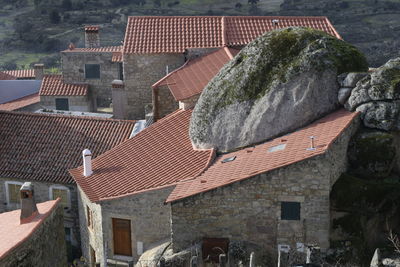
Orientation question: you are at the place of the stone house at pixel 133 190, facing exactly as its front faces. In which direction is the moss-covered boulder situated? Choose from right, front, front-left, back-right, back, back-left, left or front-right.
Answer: left

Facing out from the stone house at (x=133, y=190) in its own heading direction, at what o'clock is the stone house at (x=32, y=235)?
the stone house at (x=32, y=235) is roughly at 2 o'clock from the stone house at (x=133, y=190).

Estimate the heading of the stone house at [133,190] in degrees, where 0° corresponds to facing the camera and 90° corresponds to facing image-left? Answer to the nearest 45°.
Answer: approximately 0°

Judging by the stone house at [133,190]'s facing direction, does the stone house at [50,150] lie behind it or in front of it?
behind

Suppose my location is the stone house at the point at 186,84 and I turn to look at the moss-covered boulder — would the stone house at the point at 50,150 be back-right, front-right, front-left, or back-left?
back-right

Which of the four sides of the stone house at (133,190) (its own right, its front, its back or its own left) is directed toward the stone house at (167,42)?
back

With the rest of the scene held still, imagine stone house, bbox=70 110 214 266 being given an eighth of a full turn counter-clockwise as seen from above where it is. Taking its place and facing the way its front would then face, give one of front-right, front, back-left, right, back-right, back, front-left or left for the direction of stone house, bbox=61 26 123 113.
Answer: back-left

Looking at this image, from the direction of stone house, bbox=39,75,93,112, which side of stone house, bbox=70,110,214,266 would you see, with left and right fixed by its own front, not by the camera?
back

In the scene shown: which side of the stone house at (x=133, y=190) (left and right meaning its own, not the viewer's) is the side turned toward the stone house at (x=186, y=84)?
back
